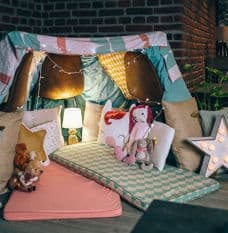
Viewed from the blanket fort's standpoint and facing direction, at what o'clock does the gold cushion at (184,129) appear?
The gold cushion is roughly at 9 o'clock from the blanket fort.

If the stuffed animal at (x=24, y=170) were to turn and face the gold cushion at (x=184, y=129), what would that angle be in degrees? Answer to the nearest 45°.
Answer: approximately 45° to its left

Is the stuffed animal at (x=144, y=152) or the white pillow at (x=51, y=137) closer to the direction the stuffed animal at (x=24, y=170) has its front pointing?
the stuffed animal

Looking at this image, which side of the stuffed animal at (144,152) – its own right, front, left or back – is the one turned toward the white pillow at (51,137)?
right

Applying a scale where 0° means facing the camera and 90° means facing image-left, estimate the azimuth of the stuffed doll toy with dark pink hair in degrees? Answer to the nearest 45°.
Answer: approximately 45°

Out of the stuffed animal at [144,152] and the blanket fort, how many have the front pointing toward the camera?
2

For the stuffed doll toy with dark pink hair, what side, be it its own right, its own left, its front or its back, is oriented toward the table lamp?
right

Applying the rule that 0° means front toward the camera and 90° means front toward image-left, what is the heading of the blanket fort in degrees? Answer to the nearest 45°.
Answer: approximately 0°

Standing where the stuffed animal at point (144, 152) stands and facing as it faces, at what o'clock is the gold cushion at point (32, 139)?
The gold cushion is roughly at 3 o'clock from the stuffed animal.

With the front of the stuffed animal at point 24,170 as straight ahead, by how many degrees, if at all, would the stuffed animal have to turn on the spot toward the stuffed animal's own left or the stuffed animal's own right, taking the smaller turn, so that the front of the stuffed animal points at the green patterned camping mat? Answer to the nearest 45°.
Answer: approximately 45° to the stuffed animal's own left

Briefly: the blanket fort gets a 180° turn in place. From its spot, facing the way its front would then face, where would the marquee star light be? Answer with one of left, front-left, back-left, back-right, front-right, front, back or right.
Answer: right
